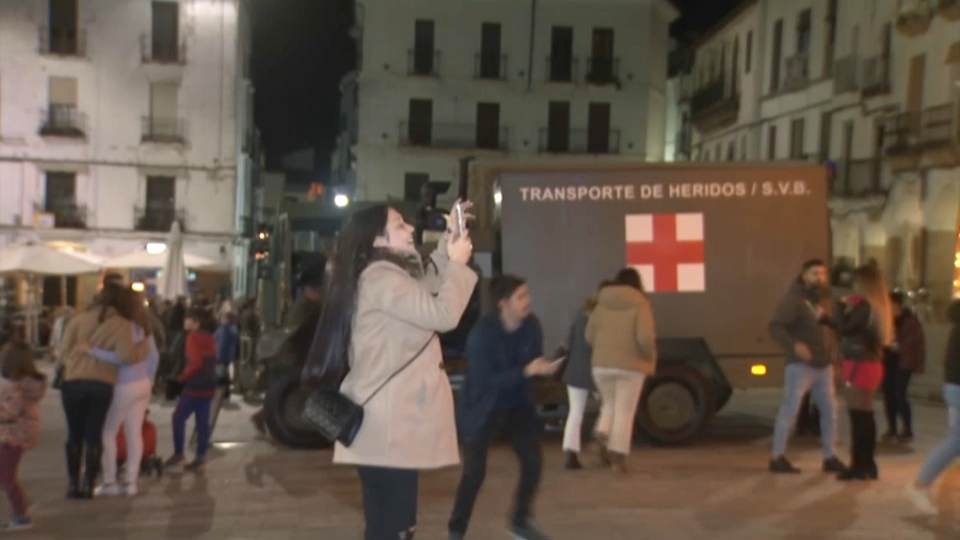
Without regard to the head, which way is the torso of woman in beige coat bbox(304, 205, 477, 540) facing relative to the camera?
to the viewer's right

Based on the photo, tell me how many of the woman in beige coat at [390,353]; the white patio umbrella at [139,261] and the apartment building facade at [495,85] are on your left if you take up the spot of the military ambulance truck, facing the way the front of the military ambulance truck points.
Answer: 1

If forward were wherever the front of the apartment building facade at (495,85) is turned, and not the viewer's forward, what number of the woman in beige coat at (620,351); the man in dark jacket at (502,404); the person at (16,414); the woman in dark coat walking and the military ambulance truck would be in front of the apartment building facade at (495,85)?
5

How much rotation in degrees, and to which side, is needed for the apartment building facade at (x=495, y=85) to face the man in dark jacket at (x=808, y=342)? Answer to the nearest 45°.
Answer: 0° — it already faces them

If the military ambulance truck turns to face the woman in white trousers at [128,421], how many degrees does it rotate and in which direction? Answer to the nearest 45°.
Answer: approximately 45° to its left

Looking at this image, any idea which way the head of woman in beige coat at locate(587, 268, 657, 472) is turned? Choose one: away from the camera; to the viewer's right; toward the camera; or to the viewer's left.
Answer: away from the camera

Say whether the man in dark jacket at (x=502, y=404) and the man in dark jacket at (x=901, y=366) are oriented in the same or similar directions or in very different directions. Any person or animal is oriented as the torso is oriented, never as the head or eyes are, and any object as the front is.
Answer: very different directions

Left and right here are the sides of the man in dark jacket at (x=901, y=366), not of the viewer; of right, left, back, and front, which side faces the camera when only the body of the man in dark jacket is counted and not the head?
left

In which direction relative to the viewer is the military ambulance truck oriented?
to the viewer's left

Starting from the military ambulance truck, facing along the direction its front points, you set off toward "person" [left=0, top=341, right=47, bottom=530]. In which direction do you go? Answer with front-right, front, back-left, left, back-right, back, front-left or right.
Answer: front-left

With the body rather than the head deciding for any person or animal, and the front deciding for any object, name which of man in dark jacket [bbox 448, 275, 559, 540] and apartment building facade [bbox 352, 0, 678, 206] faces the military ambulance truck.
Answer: the apartment building facade

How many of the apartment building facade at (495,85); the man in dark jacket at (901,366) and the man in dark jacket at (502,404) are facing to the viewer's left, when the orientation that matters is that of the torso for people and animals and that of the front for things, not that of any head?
1
